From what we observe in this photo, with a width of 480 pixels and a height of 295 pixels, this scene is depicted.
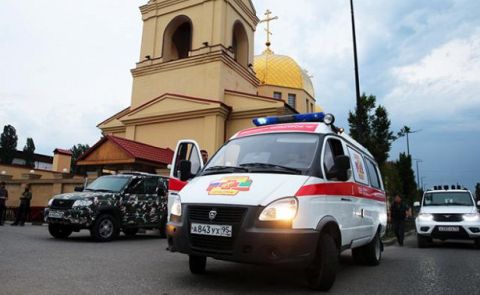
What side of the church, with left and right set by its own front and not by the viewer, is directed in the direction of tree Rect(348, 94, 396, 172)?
left

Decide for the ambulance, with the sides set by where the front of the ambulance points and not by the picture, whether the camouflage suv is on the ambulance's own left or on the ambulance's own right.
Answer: on the ambulance's own right

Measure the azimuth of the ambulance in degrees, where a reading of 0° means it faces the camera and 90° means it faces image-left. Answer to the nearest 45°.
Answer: approximately 45°

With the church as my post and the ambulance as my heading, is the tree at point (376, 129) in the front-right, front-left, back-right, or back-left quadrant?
front-left

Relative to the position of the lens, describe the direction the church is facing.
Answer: facing the viewer and to the left of the viewer

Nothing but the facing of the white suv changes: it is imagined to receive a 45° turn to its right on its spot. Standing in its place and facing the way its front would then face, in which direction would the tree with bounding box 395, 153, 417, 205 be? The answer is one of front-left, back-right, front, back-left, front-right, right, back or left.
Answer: back-right

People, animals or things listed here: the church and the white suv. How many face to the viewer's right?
0

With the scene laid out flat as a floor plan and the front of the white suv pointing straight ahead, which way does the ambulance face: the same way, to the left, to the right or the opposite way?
the same way

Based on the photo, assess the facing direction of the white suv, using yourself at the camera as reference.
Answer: facing the viewer

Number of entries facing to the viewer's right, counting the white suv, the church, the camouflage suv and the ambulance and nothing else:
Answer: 0

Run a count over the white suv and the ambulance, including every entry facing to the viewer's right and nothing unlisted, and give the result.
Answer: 0

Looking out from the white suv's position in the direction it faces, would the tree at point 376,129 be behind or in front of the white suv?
behind
